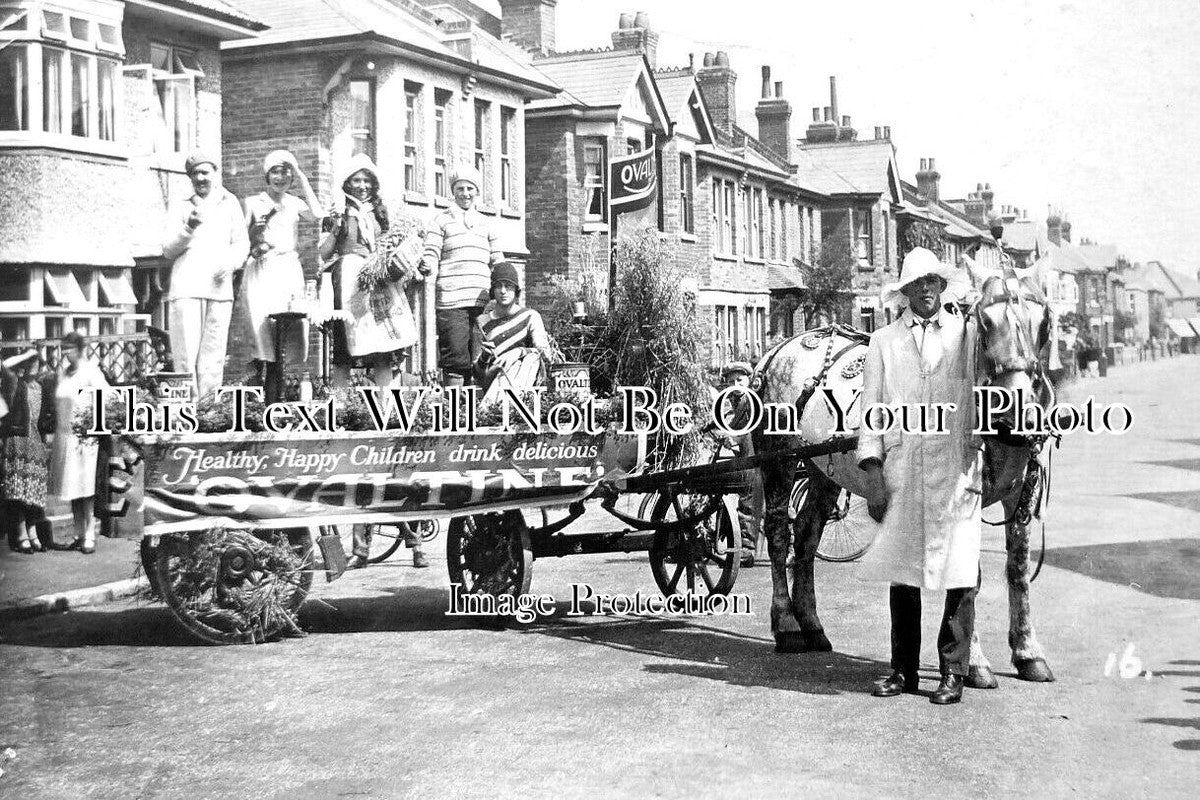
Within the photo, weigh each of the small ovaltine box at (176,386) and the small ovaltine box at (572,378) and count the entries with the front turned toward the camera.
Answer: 2

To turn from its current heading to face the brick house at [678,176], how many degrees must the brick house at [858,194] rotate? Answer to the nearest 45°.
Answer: approximately 90° to its right

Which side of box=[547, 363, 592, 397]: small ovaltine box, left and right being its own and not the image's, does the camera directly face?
front

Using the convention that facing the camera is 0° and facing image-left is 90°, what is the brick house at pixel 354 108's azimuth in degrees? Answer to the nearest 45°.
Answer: approximately 315°

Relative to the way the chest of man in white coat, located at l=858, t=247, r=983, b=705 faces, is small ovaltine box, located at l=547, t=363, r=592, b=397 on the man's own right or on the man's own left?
on the man's own right

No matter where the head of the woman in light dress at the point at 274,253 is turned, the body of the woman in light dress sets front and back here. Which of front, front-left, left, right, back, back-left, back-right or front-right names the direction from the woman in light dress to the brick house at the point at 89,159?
right

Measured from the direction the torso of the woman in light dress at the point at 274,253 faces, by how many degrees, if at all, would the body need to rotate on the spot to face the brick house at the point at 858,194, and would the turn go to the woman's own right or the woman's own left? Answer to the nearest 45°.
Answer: approximately 90° to the woman's own left

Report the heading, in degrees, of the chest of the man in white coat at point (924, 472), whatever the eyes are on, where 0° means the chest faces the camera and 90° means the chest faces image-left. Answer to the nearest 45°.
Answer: approximately 0°

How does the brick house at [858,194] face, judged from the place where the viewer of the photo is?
facing the viewer and to the right of the viewer

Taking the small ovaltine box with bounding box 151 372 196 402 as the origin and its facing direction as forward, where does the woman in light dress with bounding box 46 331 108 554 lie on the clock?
The woman in light dress is roughly at 4 o'clock from the small ovaltine box.

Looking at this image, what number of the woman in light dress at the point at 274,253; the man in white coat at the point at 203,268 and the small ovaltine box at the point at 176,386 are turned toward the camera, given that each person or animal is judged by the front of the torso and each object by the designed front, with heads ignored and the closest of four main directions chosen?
3

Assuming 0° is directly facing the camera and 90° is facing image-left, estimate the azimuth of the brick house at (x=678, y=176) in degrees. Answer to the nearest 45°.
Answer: approximately 315°
